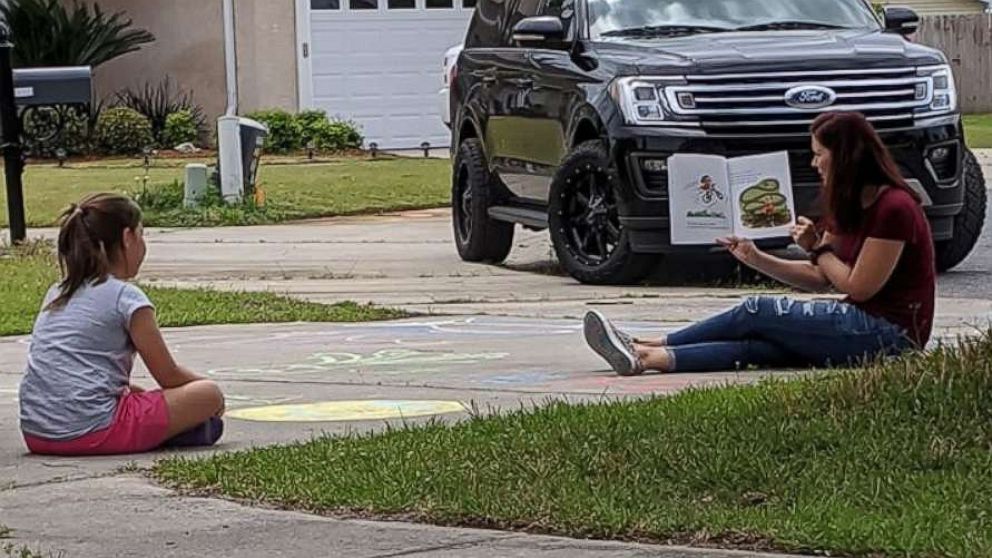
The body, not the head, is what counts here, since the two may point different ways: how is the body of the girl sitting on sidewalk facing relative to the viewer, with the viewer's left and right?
facing away from the viewer and to the right of the viewer

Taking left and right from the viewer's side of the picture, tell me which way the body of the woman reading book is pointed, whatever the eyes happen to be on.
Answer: facing to the left of the viewer

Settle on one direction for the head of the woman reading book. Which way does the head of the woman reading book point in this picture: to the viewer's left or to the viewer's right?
to the viewer's left

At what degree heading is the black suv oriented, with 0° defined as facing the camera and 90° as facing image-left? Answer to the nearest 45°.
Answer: approximately 315°

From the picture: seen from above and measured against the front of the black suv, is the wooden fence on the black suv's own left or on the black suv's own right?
on the black suv's own left

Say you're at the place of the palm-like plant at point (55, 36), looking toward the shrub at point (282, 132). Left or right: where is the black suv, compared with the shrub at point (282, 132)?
right
